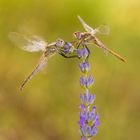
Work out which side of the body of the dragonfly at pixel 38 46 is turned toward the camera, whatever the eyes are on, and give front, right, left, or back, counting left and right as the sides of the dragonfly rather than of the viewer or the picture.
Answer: right
